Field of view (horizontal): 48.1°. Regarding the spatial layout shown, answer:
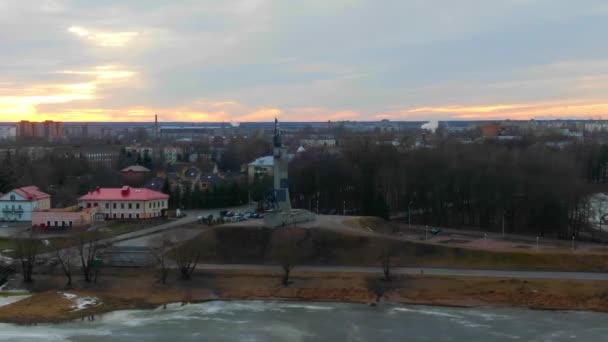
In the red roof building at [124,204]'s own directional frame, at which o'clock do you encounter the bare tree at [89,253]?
The bare tree is roughly at 12 o'clock from the red roof building.

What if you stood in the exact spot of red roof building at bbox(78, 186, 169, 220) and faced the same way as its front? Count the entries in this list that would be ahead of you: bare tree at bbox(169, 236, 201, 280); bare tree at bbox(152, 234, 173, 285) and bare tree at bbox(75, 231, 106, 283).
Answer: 3

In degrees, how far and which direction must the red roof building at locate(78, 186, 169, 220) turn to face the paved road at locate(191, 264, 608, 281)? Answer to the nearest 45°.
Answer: approximately 45° to its left

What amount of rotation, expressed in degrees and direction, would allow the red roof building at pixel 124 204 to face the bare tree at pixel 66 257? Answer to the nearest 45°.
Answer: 0° — it already faces it

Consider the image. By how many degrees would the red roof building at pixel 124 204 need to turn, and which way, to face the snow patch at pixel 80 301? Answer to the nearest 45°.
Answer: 0° — it already faces it

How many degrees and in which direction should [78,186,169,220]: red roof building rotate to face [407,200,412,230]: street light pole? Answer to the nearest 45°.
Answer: approximately 90° to its left

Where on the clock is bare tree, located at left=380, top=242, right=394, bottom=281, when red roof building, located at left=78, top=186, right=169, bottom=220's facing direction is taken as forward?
The bare tree is roughly at 11 o'clock from the red roof building.

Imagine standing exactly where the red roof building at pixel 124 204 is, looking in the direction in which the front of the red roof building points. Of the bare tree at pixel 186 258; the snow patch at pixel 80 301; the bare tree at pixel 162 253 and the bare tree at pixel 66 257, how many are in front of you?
4

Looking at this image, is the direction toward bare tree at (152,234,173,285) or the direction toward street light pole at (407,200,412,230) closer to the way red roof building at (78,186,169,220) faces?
the bare tree

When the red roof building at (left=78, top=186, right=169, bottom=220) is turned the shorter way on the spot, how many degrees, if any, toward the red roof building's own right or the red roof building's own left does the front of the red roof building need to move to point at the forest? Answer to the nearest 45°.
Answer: approximately 90° to the red roof building's own left

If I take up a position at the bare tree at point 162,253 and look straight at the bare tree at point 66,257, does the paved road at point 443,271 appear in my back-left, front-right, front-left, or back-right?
back-left

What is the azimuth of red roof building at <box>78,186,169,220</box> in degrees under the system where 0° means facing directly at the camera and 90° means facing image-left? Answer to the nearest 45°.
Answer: approximately 0°

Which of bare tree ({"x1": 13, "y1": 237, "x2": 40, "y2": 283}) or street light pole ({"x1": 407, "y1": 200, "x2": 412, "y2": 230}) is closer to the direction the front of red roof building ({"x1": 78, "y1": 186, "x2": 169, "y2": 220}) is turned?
the bare tree
